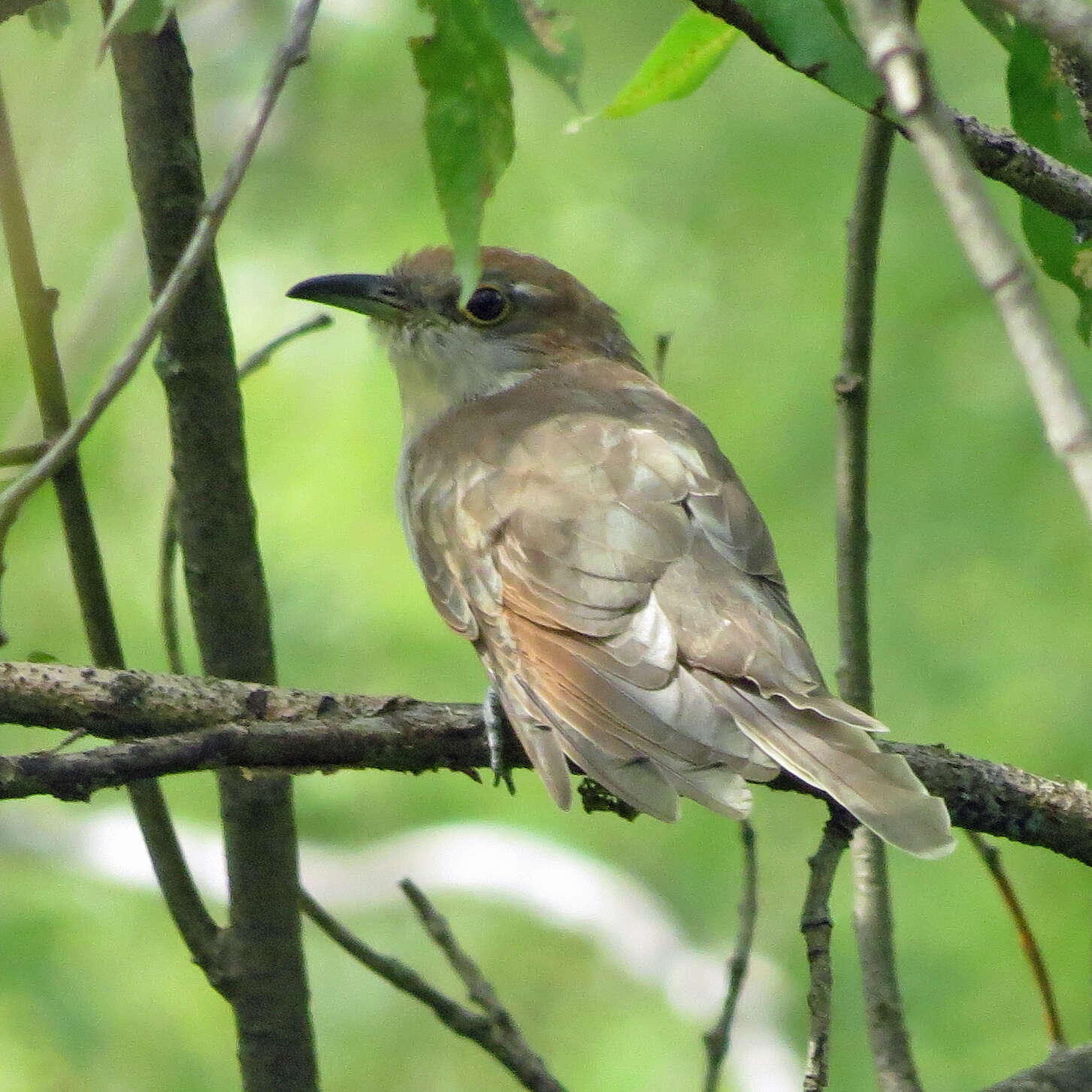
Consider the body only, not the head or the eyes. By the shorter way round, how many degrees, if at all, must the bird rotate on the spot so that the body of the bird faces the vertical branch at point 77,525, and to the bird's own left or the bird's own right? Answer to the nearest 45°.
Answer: approximately 90° to the bird's own left

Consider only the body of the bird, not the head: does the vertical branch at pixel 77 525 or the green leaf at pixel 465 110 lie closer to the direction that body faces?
the vertical branch

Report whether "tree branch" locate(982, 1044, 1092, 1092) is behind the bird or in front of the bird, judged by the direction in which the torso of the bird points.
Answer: behind

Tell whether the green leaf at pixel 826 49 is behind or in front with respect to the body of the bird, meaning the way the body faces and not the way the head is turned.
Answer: behind

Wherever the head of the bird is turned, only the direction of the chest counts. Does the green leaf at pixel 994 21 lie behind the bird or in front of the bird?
behind

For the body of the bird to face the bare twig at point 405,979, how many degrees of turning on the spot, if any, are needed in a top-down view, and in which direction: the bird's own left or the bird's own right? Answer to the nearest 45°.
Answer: approximately 90° to the bird's own left

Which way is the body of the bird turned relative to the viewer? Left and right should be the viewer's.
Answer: facing away from the viewer and to the left of the viewer
